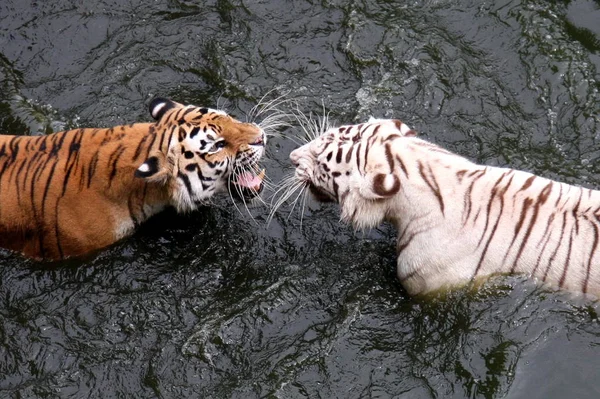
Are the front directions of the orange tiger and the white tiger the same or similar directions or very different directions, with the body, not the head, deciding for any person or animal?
very different directions

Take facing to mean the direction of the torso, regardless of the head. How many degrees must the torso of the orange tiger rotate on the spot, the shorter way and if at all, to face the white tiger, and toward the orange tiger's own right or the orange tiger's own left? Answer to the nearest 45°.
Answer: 0° — it already faces it

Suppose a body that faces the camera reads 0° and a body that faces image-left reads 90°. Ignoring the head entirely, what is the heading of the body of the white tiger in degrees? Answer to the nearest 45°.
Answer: approximately 90°

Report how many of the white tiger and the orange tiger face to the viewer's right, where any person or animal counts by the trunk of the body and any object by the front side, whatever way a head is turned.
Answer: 1

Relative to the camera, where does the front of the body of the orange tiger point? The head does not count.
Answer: to the viewer's right

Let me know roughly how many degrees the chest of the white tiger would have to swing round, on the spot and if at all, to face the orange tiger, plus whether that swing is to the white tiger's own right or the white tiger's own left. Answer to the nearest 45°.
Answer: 0° — it already faces it

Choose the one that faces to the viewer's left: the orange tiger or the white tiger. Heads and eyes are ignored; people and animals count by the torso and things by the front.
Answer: the white tiger
